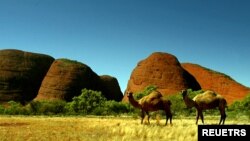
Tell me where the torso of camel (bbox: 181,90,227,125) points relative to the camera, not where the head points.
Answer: to the viewer's left
